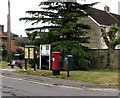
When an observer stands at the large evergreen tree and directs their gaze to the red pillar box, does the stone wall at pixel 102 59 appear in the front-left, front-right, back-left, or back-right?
back-left

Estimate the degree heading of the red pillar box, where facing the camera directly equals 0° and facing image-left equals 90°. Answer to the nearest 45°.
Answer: approximately 45°

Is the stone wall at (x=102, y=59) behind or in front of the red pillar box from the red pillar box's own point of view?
behind

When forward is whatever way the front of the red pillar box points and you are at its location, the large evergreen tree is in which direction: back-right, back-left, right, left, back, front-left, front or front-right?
back-right

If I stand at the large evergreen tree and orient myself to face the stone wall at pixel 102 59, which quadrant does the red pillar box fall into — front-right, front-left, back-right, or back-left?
back-right
